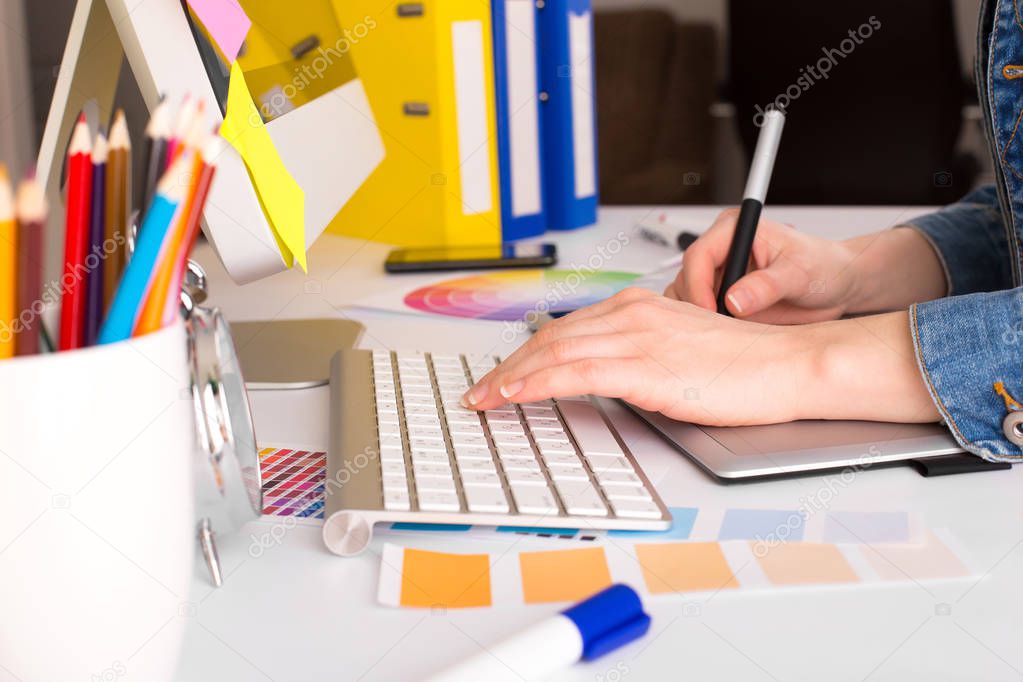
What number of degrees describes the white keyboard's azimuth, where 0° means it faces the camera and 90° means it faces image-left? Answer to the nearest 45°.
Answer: approximately 270°

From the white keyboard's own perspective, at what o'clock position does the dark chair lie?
The dark chair is roughly at 10 o'clock from the white keyboard.

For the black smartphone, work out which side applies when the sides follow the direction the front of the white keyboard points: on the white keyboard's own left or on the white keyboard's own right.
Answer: on the white keyboard's own left
